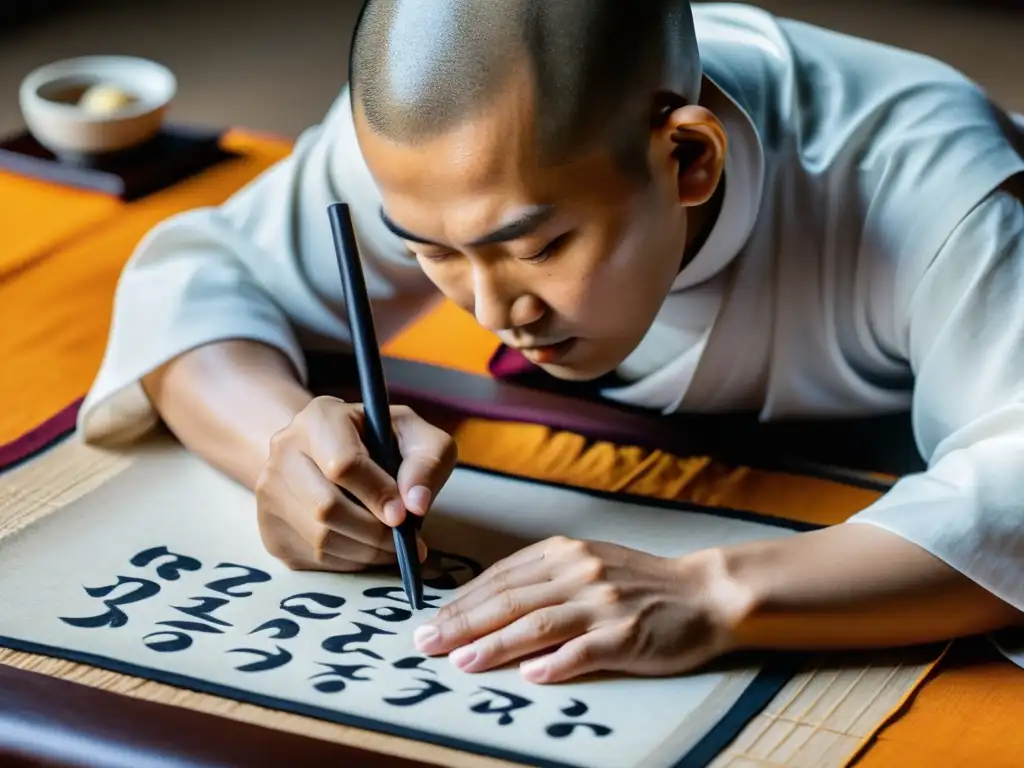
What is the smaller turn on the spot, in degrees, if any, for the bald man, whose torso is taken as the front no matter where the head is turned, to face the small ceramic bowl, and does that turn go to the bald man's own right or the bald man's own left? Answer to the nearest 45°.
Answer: approximately 90° to the bald man's own right

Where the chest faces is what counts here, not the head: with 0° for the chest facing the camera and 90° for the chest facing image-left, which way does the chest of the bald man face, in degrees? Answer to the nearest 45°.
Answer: approximately 45°

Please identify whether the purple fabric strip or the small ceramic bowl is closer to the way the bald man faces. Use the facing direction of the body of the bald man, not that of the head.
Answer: the purple fabric strip

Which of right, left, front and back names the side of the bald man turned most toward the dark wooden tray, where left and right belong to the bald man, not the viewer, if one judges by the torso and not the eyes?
right

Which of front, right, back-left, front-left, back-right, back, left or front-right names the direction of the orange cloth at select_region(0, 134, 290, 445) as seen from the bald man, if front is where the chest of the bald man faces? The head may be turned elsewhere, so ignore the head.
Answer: right

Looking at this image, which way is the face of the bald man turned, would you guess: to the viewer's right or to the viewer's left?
to the viewer's left

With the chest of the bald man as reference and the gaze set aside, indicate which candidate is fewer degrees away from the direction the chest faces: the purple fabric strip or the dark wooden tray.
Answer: the purple fabric strip
